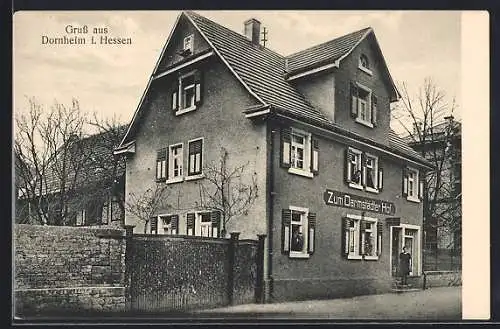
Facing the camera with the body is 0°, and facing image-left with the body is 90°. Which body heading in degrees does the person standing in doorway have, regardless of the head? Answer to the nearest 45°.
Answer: approximately 0°
